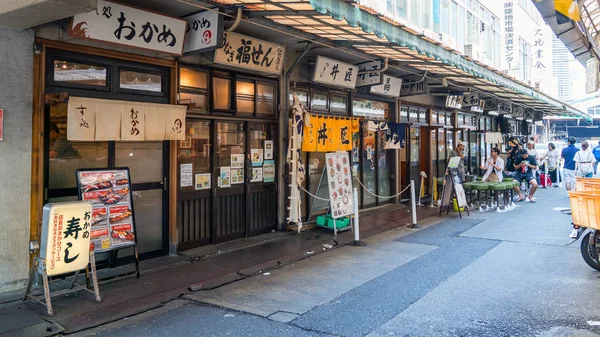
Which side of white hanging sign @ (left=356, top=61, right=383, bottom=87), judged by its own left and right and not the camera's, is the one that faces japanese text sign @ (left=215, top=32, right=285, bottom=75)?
front

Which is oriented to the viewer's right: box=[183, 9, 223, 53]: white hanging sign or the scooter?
the scooter

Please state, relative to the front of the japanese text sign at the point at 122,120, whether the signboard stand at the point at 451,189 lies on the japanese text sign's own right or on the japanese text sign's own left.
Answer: on the japanese text sign's own left

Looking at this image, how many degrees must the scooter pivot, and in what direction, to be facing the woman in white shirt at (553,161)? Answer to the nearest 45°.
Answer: approximately 90° to its left

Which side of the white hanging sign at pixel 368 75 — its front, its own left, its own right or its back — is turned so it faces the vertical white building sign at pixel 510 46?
back

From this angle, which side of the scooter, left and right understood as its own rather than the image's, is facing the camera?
right

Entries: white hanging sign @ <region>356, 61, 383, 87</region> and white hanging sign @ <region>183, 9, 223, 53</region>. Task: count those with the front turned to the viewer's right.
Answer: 0

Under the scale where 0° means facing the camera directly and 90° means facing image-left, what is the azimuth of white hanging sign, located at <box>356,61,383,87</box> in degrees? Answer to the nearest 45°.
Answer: approximately 45°
